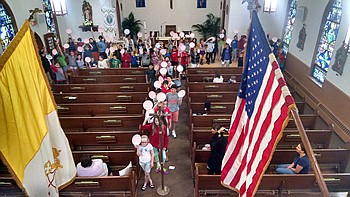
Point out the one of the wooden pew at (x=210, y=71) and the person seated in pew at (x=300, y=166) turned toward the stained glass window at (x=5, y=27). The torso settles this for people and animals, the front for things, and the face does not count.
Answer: the person seated in pew

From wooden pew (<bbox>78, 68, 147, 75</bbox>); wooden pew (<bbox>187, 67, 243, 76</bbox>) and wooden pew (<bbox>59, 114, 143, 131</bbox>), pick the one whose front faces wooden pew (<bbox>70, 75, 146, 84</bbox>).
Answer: wooden pew (<bbox>59, 114, 143, 131</bbox>)

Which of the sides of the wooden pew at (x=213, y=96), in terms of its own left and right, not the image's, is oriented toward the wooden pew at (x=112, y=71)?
left

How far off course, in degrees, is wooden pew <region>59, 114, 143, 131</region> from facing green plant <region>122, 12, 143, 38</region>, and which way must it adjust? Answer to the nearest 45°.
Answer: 0° — it already faces it

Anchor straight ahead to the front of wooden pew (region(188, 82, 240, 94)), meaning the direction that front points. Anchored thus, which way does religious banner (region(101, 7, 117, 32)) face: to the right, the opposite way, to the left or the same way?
the opposite way

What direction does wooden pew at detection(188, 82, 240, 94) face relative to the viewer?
away from the camera

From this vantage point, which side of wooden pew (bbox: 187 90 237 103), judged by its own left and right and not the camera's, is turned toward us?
back

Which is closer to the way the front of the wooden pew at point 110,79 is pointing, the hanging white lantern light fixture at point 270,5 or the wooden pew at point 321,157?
the hanging white lantern light fixture

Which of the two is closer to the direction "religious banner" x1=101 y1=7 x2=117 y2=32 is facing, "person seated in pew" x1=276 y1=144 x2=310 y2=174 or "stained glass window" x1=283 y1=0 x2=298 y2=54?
the person seated in pew

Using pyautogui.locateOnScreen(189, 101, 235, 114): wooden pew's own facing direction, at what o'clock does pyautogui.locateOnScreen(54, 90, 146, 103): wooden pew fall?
pyautogui.locateOnScreen(54, 90, 146, 103): wooden pew is roughly at 9 o'clock from pyautogui.locateOnScreen(189, 101, 235, 114): wooden pew.

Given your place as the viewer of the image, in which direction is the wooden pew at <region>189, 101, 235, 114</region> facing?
facing away from the viewer

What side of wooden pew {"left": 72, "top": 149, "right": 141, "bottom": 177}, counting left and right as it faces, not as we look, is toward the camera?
back

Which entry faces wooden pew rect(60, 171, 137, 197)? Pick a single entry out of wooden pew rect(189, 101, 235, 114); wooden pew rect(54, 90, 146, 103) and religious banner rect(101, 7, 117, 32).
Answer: the religious banner

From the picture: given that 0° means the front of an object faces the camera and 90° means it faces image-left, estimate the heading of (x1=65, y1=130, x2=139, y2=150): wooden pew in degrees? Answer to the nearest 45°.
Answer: approximately 180°

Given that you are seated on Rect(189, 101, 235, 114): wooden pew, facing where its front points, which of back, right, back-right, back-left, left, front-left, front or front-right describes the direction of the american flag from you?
back

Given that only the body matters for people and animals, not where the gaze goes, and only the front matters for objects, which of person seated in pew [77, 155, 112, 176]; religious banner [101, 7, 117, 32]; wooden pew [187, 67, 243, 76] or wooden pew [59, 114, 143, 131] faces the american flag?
the religious banner

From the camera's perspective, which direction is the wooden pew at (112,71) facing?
away from the camera

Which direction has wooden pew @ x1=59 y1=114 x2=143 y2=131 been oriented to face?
away from the camera

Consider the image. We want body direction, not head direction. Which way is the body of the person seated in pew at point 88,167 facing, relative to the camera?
away from the camera

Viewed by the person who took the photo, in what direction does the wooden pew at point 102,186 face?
facing away from the viewer
